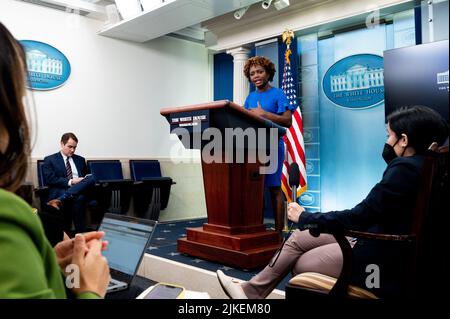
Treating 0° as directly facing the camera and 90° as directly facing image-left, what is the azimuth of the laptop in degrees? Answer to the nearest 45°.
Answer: approximately 45°

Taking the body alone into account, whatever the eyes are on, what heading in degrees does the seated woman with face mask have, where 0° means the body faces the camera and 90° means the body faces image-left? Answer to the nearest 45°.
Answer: approximately 90°

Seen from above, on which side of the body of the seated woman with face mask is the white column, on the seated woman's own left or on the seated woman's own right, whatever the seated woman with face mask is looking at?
on the seated woman's own right

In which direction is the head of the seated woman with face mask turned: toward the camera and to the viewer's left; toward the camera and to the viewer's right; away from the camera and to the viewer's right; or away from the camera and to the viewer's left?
away from the camera and to the viewer's left

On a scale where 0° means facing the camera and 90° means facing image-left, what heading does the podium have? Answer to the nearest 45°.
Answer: approximately 45°

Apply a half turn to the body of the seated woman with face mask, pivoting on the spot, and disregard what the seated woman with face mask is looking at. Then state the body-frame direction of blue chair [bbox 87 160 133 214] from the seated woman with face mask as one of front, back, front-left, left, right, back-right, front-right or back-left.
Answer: back-left

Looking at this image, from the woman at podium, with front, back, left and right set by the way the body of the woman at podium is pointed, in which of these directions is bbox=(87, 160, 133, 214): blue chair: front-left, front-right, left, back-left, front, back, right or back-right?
right
